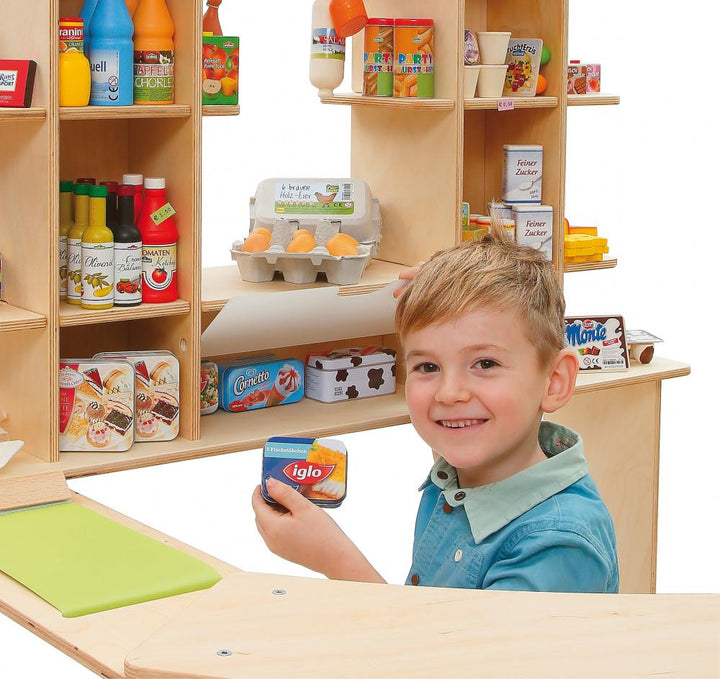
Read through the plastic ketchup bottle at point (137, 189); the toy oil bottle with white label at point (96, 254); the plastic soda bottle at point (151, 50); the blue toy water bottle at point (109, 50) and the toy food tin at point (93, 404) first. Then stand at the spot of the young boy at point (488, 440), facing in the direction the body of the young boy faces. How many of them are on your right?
5

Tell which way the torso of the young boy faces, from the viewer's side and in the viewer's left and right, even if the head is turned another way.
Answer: facing the viewer and to the left of the viewer

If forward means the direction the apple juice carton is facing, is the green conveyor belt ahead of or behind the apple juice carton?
ahead

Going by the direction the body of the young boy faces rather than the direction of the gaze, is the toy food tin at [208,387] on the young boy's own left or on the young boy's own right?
on the young boy's own right

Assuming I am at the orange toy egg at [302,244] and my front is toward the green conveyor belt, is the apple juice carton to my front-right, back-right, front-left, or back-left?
front-right

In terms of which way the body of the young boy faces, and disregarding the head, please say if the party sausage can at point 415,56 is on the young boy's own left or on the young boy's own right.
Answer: on the young boy's own right

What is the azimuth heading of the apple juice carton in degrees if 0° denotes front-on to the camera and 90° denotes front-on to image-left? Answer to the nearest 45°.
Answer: approximately 0°

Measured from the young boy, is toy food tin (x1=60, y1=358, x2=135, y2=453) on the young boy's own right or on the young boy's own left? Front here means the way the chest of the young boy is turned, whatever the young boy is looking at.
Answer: on the young boy's own right

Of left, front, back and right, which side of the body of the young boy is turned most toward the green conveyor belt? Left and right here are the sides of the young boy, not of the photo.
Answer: right

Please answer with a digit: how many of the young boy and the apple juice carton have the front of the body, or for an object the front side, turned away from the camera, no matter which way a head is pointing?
0

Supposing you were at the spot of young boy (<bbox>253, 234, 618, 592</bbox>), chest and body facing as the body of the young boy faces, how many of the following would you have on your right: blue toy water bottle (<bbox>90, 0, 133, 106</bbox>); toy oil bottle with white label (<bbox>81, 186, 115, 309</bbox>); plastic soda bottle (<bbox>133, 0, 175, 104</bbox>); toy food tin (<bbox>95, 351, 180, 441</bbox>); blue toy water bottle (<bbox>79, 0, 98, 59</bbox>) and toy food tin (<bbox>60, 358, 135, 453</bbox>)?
6
